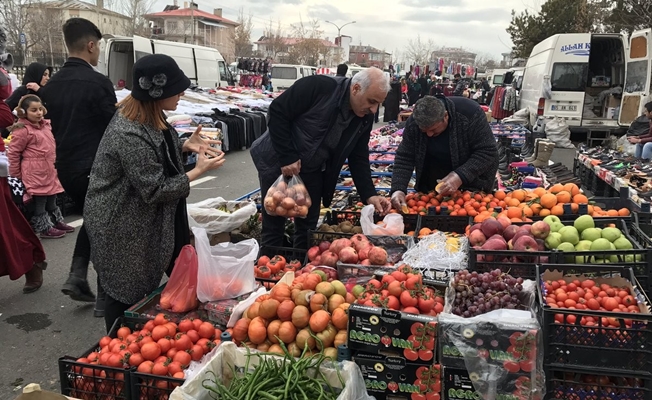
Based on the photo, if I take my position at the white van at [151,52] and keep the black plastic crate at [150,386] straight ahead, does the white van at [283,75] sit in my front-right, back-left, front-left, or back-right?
back-left

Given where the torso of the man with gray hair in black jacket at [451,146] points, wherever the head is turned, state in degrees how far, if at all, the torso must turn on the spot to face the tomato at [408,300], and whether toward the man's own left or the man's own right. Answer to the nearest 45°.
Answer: approximately 45° to the man's own left

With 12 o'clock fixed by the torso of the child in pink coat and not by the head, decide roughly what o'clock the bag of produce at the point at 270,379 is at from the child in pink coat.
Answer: The bag of produce is roughly at 1 o'clock from the child in pink coat.

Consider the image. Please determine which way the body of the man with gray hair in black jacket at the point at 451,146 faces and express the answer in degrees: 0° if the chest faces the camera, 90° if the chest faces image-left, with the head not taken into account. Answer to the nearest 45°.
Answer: approximately 45°

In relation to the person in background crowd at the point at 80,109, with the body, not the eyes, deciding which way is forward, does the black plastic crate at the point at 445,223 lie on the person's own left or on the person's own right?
on the person's own right

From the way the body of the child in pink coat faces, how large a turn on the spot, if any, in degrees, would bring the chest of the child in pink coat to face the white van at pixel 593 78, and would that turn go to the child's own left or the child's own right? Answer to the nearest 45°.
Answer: approximately 45° to the child's own left

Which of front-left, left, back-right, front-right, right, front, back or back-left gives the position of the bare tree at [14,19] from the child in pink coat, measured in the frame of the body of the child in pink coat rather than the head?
back-left

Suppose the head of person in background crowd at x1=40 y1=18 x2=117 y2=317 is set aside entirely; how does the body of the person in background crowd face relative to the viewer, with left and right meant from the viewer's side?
facing away from the viewer and to the right of the viewer
